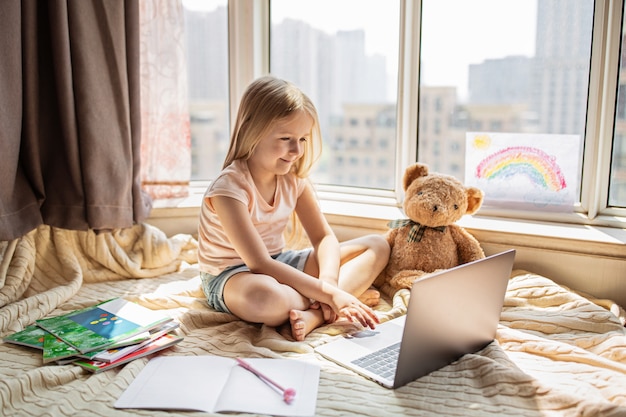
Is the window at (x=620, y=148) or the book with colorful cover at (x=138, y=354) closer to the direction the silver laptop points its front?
the book with colorful cover

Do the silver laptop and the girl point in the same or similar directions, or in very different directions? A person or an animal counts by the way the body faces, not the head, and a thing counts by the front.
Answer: very different directions

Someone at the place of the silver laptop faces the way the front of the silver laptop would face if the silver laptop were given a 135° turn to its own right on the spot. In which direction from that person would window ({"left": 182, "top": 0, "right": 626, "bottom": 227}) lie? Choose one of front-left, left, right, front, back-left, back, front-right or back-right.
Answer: left

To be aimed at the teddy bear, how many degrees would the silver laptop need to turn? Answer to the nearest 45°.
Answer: approximately 45° to its right

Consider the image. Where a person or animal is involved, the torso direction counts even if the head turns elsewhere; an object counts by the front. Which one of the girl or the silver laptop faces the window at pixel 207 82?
the silver laptop

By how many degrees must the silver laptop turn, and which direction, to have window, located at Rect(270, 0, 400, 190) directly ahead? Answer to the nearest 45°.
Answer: approximately 45° to its right

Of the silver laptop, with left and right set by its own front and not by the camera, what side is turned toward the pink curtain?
front

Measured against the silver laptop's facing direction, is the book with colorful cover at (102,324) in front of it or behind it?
in front

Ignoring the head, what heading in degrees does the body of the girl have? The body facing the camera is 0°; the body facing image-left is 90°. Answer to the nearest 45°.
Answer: approximately 315°

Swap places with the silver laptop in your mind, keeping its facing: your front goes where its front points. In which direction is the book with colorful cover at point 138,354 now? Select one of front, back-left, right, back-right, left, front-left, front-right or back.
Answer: front-left

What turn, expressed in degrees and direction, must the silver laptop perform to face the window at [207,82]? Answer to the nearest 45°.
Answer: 0° — it already faces it

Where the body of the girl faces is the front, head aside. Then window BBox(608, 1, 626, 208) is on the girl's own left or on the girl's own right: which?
on the girl's own left

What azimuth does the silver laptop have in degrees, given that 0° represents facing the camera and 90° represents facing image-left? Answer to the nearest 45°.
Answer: approximately 135°

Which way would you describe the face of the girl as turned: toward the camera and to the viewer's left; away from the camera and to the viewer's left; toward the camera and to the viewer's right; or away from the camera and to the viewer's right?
toward the camera and to the viewer's right
